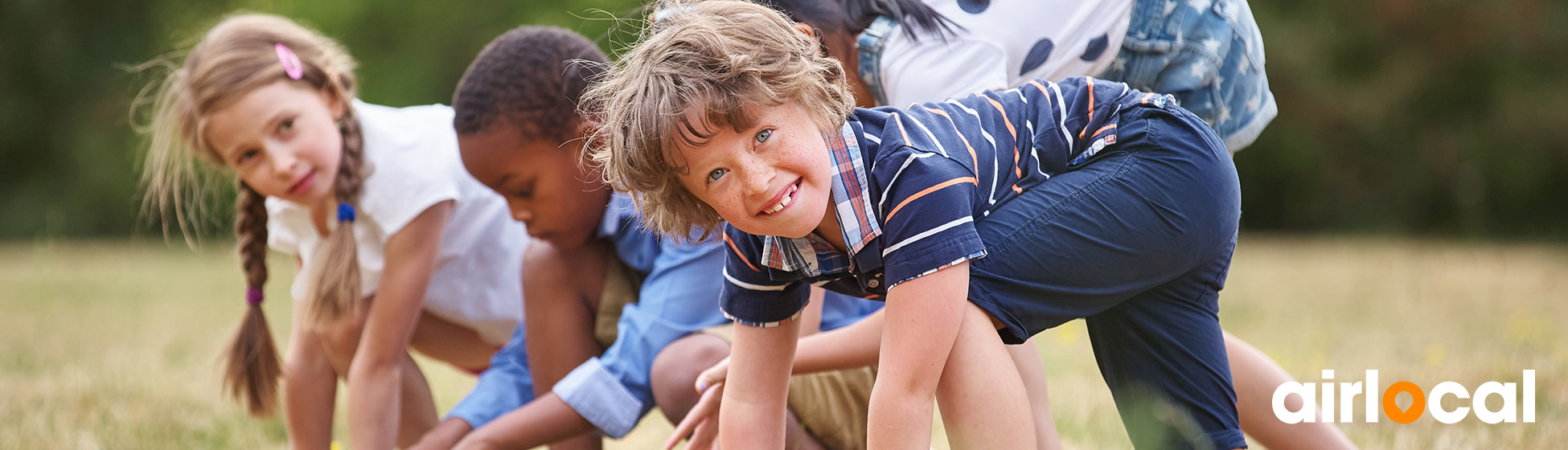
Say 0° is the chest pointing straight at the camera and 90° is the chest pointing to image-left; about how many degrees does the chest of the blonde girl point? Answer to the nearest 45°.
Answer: approximately 45°
